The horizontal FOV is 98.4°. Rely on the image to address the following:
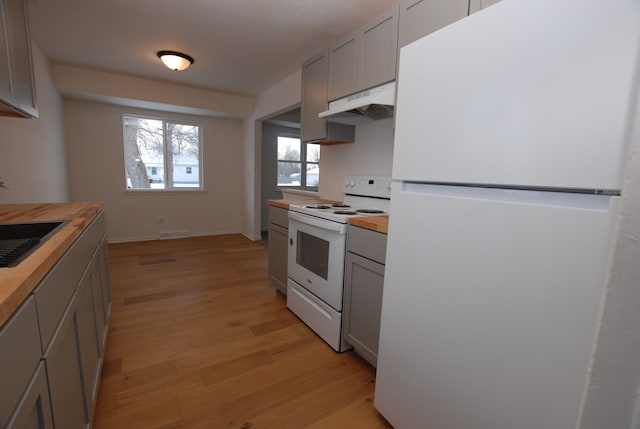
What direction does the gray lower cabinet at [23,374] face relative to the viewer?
to the viewer's right

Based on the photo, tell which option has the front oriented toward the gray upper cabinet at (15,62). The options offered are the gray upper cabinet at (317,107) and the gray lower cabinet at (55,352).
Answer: the gray upper cabinet at (317,107)

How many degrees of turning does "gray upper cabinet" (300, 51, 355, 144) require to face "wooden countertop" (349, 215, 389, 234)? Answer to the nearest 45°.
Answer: approximately 45° to its left

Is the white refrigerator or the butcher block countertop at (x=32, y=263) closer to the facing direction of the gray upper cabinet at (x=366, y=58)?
the butcher block countertop

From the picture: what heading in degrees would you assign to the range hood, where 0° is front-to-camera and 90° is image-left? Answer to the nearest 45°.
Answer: approximately 45°

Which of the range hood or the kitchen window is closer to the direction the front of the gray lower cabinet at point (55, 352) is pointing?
the range hood

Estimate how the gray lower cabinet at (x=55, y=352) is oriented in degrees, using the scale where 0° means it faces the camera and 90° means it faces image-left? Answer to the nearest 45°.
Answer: approximately 270°

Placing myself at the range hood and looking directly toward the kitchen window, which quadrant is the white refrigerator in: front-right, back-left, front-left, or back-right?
back-left

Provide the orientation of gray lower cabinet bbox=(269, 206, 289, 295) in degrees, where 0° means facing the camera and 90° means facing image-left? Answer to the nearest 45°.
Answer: approximately 45°

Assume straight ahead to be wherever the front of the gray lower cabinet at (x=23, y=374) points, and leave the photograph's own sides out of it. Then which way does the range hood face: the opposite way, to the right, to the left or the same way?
the opposite way
